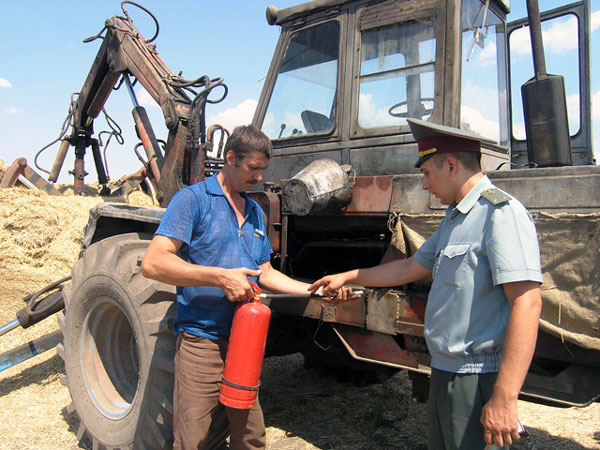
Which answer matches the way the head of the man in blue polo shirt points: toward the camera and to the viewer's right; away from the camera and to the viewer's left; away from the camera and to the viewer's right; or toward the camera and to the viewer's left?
toward the camera and to the viewer's right

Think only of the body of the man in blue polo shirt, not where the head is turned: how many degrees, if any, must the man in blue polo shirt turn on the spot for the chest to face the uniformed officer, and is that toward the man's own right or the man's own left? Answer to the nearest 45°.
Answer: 0° — they already face them

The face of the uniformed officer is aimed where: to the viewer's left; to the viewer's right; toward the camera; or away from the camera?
to the viewer's left

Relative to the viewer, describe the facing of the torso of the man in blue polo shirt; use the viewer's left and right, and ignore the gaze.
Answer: facing the viewer and to the right of the viewer
